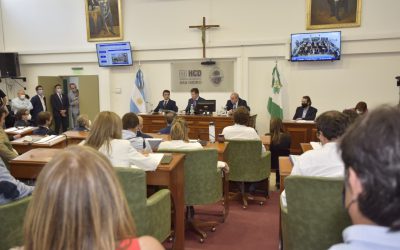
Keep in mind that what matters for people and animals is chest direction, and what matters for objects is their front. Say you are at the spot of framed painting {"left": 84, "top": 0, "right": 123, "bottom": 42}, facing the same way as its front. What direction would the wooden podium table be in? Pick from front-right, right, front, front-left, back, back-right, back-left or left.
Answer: front-left

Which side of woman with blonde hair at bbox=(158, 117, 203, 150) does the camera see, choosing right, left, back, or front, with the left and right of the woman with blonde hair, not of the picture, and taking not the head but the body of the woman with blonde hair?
back

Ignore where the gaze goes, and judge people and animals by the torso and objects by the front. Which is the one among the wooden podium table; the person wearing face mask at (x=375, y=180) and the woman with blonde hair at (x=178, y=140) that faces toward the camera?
the wooden podium table

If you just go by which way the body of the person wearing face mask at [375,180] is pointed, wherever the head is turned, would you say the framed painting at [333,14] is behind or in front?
in front

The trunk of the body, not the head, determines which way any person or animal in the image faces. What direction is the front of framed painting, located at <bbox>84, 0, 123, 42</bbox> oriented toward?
toward the camera

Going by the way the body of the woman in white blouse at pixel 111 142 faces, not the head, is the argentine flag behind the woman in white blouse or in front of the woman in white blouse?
in front

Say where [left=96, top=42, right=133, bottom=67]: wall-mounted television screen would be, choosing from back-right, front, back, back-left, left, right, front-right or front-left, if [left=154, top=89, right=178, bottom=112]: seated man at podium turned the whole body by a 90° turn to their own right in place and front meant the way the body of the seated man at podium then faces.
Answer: front-right

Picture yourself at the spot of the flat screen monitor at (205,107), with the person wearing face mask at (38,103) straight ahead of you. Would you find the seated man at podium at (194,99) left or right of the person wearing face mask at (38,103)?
right

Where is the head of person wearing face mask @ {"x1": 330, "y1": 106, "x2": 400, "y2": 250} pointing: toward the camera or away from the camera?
away from the camera

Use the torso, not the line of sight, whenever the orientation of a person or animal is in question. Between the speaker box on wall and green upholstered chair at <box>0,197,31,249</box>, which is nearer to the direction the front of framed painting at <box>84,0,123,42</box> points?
the green upholstered chair

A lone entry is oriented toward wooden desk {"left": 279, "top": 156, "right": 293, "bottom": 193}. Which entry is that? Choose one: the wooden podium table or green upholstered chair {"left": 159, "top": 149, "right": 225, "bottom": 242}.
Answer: the wooden podium table

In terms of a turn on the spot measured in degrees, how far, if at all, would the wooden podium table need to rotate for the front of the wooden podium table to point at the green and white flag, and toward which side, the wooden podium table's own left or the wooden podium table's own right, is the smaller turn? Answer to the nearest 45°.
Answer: approximately 90° to the wooden podium table's own left

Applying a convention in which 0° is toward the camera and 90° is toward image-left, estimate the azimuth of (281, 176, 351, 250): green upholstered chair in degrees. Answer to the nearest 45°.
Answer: approximately 180°

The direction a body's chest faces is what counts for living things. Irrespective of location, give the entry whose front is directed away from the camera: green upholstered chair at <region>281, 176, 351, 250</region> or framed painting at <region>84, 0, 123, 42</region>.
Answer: the green upholstered chair

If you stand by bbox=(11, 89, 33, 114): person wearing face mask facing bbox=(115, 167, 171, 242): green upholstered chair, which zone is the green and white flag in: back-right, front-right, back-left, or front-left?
front-left

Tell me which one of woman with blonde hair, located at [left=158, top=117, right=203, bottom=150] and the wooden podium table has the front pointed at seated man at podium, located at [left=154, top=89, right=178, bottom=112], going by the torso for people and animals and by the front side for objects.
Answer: the woman with blonde hair

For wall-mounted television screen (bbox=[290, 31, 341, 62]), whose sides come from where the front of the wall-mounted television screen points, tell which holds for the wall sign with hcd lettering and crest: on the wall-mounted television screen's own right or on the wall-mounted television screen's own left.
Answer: on the wall-mounted television screen's own right
